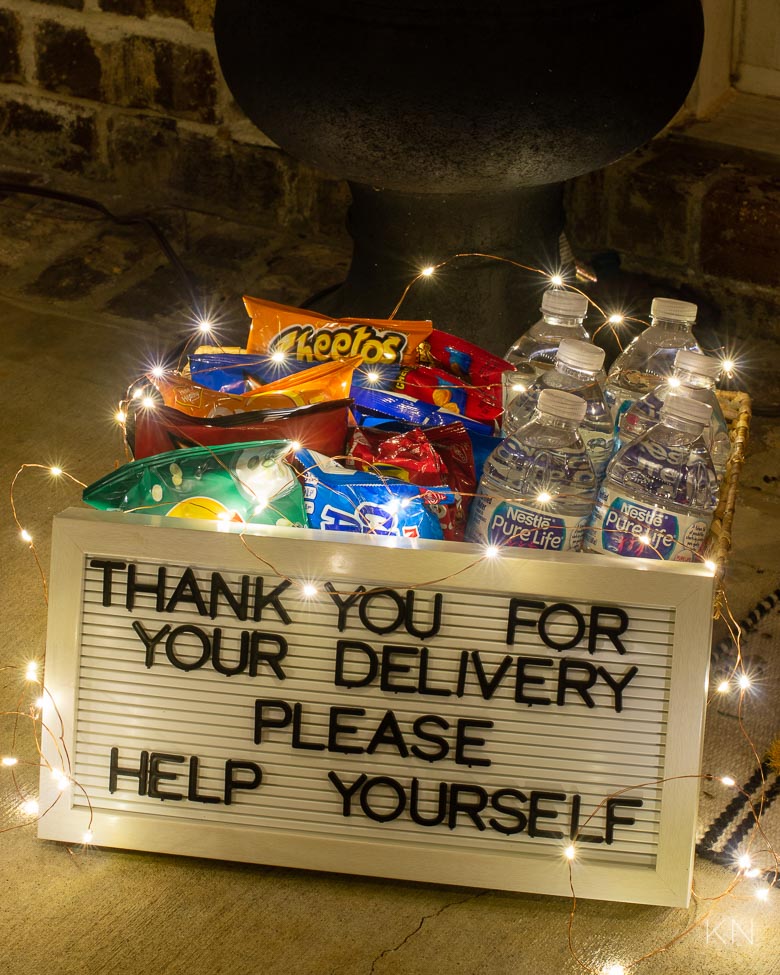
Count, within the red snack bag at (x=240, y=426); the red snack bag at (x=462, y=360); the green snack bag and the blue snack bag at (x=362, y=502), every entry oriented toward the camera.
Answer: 4

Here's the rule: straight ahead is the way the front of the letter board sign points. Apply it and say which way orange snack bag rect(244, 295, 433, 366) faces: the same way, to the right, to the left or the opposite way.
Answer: the same way

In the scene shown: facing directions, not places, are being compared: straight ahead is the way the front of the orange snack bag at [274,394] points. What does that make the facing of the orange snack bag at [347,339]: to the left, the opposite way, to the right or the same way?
the same way

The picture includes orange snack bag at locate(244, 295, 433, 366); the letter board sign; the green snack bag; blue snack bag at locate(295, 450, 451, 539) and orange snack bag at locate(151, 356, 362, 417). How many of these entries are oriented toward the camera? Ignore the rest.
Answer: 5

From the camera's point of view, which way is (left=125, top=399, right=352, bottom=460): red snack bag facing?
toward the camera

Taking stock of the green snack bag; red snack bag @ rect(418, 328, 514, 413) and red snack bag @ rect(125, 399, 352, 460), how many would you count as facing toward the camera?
3

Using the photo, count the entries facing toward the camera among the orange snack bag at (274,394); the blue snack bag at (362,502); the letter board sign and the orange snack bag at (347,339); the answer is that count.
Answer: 4

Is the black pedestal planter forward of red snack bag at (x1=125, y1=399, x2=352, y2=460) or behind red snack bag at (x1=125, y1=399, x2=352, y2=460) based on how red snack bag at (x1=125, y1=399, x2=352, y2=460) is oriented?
behind

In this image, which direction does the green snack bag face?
toward the camera
